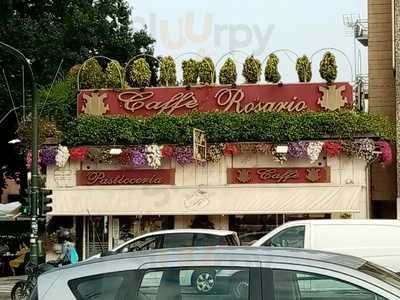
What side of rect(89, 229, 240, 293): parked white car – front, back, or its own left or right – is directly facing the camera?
left

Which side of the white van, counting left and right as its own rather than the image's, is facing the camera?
left

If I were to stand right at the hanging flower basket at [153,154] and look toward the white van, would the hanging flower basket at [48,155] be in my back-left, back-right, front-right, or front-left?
back-right

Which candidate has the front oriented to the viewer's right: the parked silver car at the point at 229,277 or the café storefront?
the parked silver car

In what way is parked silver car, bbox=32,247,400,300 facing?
to the viewer's right
